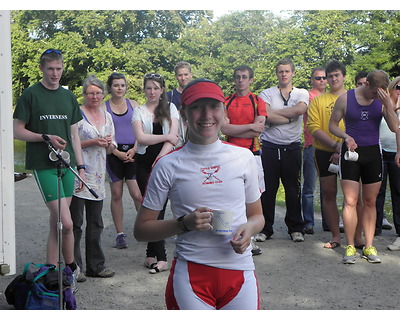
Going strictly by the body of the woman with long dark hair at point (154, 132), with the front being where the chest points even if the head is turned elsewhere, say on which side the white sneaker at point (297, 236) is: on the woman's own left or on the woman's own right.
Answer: on the woman's own left

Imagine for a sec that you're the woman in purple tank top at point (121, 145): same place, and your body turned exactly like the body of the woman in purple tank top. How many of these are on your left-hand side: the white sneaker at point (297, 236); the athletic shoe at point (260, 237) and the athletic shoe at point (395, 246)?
3

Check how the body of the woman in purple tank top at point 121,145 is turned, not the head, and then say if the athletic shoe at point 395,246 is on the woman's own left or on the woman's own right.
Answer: on the woman's own left

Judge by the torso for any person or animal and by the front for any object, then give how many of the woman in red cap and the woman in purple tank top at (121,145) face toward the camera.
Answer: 2

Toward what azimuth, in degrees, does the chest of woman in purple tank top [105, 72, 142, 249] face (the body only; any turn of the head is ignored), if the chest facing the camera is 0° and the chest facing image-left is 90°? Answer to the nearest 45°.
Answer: approximately 0°

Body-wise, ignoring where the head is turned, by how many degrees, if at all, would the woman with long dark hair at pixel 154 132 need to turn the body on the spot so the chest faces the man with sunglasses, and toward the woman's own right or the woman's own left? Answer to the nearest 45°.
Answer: approximately 135° to the woman's own left

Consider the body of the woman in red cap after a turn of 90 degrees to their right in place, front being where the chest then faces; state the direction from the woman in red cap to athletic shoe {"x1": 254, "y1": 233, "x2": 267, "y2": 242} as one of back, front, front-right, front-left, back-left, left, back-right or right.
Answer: right
